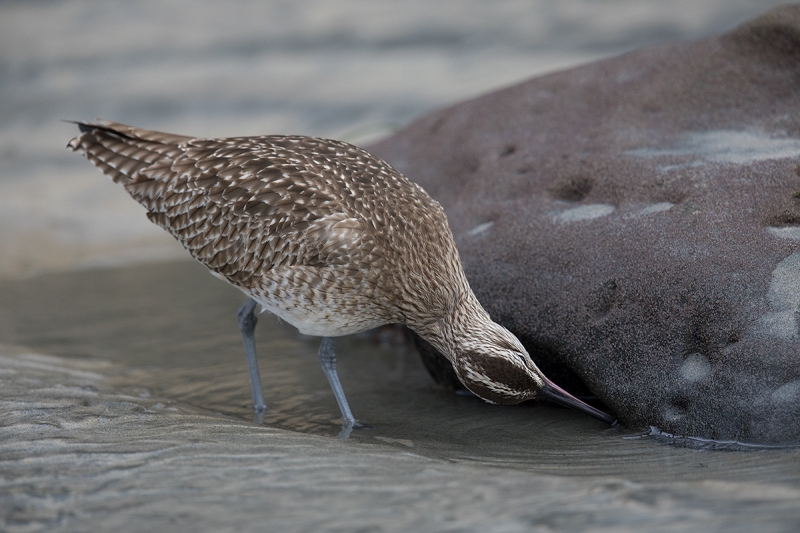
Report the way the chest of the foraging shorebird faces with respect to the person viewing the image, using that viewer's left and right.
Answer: facing to the right of the viewer
